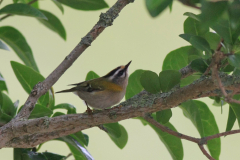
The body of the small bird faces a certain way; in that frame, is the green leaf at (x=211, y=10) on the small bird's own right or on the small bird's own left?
on the small bird's own right

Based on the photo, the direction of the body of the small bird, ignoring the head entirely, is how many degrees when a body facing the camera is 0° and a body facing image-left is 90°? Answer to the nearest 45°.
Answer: approximately 270°
